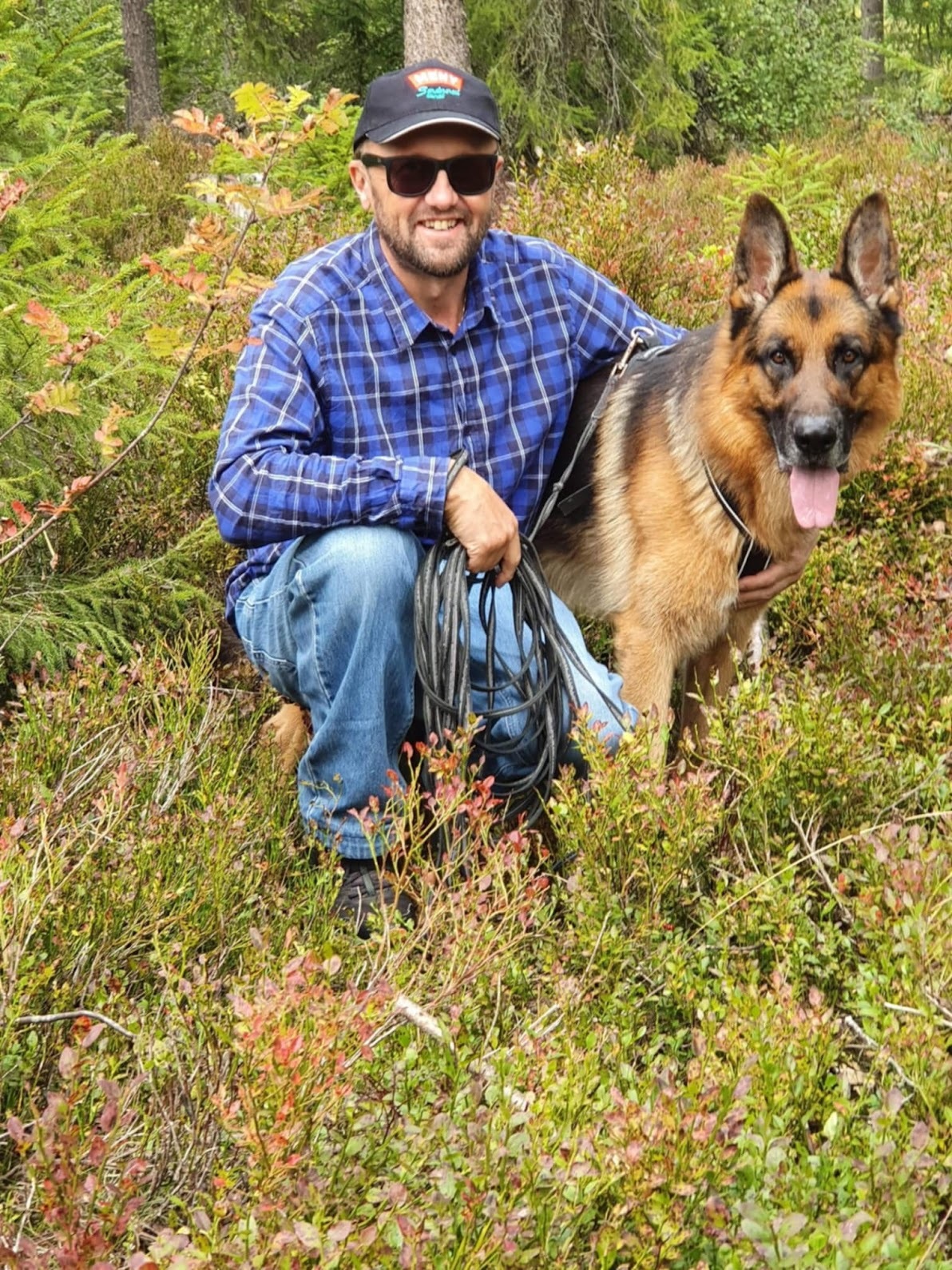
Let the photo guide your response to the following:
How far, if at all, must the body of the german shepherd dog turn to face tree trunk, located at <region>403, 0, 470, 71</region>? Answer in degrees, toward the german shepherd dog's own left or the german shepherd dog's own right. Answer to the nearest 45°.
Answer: approximately 135° to the german shepherd dog's own left

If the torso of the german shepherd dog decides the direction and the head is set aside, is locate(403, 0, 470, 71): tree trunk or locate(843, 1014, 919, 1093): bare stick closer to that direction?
the bare stick

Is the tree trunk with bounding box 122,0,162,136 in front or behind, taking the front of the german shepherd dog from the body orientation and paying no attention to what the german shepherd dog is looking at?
behind

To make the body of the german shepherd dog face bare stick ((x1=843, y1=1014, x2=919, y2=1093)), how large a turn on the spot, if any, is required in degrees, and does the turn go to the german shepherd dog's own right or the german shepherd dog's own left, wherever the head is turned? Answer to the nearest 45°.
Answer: approximately 45° to the german shepherd dog's own right

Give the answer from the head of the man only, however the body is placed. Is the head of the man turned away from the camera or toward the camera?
toward the camera

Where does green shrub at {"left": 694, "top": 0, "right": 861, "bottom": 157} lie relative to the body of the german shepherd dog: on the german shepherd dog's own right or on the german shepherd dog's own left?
on the german shepherd dog's own left

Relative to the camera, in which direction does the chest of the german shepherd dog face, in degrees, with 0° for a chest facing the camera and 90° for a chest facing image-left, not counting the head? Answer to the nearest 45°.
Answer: approximately 315°

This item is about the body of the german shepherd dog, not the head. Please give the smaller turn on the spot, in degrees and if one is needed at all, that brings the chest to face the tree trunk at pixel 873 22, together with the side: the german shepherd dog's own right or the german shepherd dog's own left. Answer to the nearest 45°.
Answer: approximately 135° to the german shepherd dog's own left

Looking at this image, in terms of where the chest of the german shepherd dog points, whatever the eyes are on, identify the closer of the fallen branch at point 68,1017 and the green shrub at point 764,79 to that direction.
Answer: the fallen branch

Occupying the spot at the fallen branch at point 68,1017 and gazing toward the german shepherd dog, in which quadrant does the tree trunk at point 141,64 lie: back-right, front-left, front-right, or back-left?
front-left

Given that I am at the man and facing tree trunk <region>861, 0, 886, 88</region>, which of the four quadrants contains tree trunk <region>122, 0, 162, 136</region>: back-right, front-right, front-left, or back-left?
front-left

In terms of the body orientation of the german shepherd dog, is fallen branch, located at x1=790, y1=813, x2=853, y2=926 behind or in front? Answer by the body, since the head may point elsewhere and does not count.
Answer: in front

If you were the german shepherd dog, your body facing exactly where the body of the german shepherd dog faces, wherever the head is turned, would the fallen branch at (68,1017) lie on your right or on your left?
on your right

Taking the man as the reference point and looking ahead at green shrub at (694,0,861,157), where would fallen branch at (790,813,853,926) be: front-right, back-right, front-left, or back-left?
back-right

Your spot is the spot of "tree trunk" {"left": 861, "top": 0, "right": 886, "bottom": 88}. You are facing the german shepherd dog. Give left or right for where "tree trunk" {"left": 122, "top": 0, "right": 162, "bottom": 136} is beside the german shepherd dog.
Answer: right
